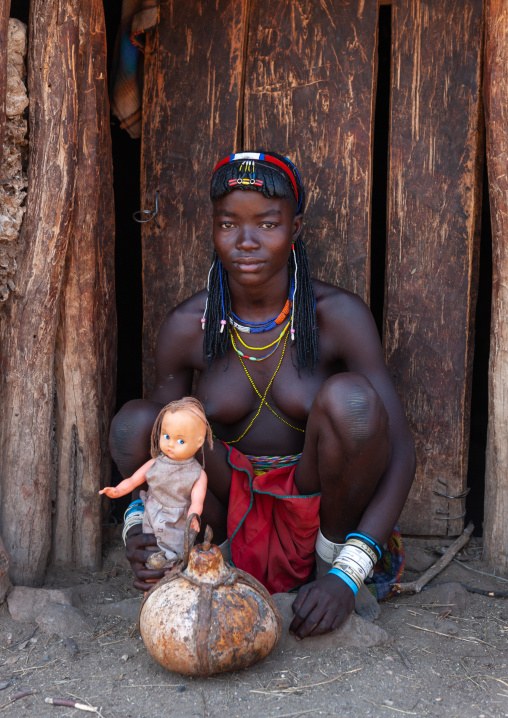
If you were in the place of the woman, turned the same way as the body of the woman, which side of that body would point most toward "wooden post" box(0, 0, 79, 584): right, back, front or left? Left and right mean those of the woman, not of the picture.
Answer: right

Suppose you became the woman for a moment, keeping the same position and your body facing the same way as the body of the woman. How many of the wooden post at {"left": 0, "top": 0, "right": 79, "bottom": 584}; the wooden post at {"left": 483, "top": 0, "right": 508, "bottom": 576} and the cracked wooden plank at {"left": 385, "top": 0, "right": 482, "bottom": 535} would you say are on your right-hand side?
1

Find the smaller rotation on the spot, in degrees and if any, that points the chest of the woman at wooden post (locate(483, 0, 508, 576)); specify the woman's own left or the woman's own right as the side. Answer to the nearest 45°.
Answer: approximately 90° to the woman's own left

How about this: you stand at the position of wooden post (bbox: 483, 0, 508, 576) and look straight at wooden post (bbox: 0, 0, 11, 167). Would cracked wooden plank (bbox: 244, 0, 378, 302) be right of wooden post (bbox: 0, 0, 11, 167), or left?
right

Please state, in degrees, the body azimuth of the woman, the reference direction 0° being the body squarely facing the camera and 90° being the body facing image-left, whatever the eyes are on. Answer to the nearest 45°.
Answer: approximately 0°

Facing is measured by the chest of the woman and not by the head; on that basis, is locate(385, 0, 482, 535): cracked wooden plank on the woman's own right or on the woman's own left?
on the woman's own left
